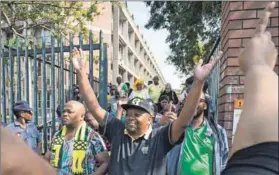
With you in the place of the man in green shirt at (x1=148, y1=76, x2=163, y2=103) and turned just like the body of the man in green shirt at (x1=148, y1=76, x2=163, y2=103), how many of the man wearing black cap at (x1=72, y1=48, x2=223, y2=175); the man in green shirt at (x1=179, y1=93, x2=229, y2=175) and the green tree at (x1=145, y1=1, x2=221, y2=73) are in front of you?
2

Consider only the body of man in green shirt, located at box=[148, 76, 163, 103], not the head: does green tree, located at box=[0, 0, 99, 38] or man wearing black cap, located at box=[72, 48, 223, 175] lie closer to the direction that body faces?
the man wearing black cap

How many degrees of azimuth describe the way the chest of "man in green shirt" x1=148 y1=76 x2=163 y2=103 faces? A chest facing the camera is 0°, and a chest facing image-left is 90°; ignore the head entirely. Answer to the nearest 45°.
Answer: approximately 0°

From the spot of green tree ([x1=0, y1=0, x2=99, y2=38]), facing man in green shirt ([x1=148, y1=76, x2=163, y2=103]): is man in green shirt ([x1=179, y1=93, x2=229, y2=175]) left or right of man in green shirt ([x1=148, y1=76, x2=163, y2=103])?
right

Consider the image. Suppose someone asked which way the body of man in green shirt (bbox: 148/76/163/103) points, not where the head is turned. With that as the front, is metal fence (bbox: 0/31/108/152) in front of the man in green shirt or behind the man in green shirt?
in front

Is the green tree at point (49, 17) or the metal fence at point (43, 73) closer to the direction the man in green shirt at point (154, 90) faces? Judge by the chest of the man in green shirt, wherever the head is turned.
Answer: the metal fence

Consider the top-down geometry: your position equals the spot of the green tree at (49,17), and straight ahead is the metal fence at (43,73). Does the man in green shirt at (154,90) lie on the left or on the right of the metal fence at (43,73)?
left

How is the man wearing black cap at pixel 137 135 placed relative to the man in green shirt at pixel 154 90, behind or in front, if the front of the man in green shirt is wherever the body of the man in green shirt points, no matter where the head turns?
in front

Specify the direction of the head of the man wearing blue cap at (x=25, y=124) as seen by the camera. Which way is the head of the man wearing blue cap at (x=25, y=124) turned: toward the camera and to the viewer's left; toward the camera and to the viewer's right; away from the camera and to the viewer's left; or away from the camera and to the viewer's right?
toward the camera and to the viewer's right

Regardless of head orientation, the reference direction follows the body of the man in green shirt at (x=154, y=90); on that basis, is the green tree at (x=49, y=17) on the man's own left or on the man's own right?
on the man's own right

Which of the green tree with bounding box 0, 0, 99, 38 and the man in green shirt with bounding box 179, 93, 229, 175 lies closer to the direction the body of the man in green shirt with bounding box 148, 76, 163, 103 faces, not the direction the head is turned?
the man in green shirt

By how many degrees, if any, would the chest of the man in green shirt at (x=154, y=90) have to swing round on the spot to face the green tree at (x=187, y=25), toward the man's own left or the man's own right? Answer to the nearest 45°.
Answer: approximately 180°
